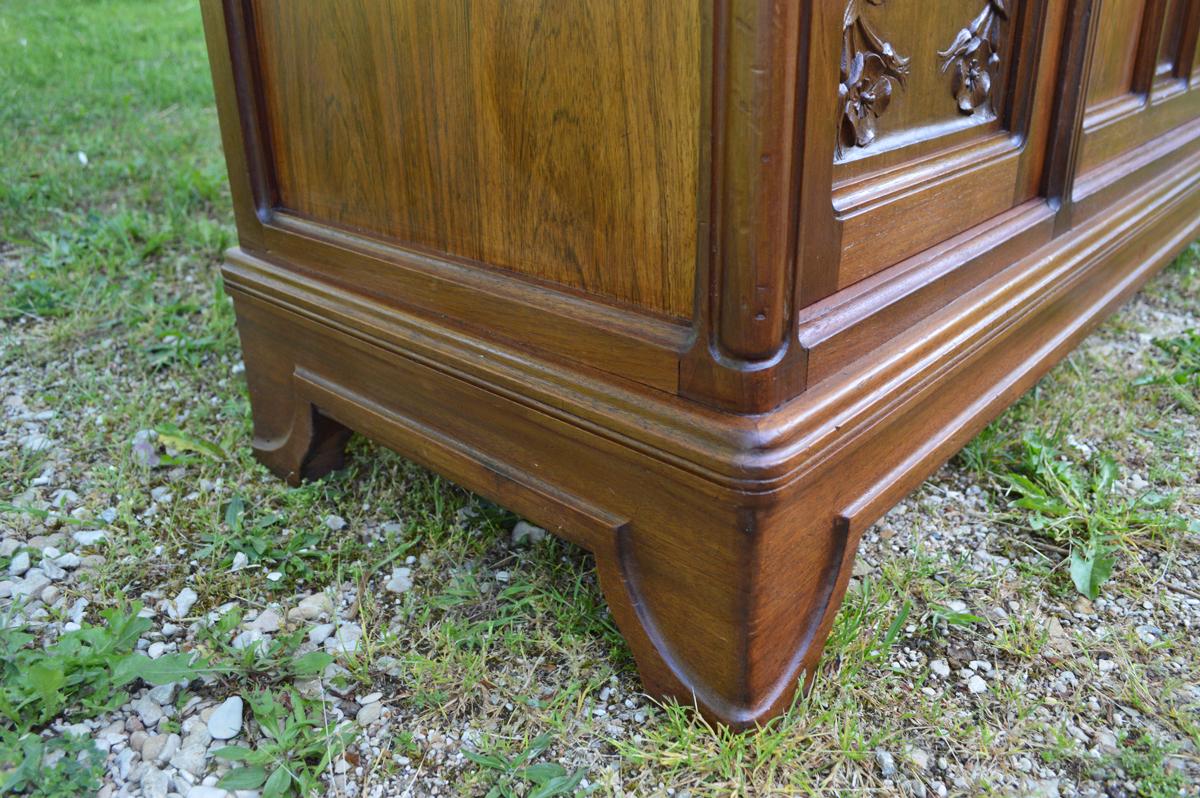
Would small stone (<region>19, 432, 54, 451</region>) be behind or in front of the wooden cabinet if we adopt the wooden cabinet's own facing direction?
behind

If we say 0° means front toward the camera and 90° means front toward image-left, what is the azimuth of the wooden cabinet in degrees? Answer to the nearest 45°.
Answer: approximately 315°
